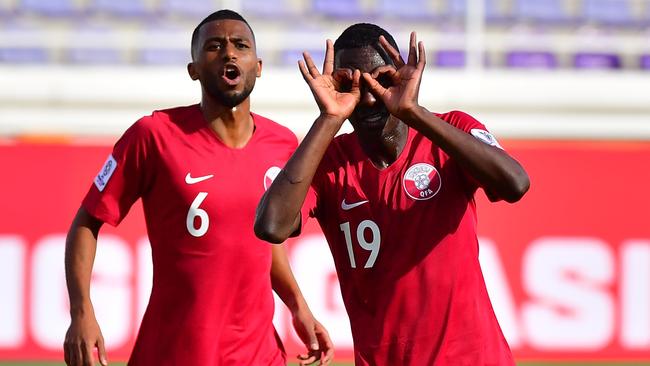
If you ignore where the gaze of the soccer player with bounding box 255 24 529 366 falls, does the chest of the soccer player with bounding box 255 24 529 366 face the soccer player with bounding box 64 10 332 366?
no

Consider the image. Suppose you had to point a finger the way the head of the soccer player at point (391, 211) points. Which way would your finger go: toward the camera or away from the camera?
toward the camera

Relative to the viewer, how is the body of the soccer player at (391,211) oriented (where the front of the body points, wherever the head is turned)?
toward the camera

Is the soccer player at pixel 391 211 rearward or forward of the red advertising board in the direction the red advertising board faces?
forward

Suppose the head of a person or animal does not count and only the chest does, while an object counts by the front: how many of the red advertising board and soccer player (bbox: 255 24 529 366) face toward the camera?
2

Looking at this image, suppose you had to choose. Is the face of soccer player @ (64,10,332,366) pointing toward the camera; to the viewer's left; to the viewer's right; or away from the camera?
toward the camera

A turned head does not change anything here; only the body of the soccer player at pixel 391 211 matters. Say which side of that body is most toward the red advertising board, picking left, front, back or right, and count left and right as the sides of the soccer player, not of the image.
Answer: back

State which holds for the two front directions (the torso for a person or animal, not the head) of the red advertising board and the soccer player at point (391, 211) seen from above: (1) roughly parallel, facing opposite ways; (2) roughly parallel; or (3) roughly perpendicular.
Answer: roughly parallel

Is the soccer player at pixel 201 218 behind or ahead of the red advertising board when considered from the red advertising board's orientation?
ahead

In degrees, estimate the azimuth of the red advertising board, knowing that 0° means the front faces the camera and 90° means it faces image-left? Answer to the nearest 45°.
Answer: approximately 0°
